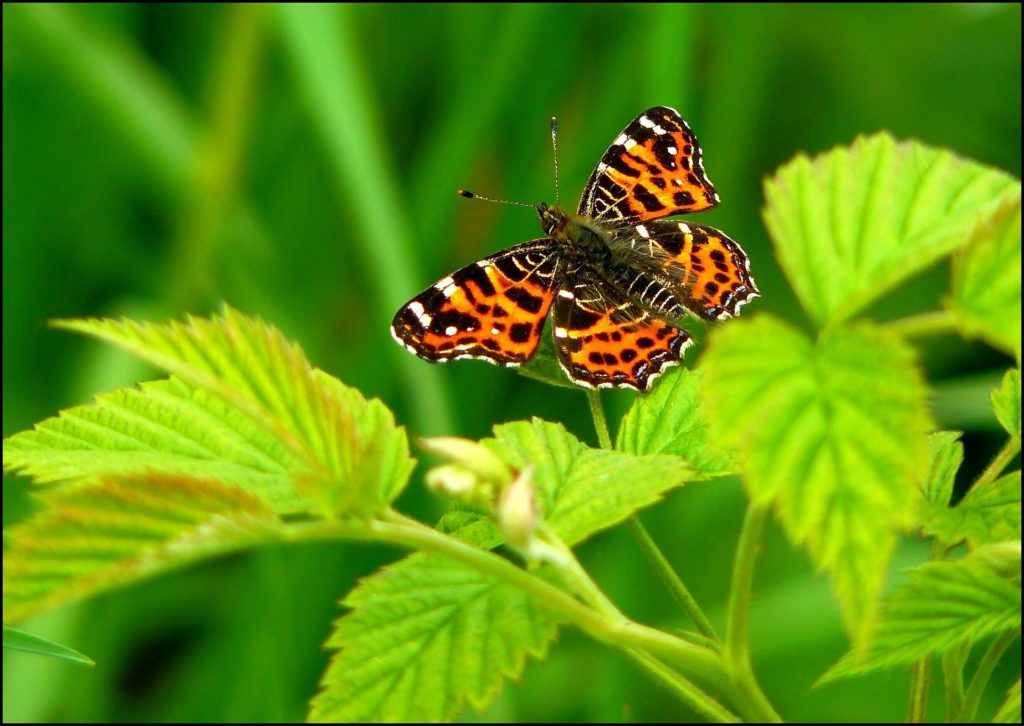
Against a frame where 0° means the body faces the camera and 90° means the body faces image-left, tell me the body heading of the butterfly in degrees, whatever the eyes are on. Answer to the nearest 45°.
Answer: approximately 135°

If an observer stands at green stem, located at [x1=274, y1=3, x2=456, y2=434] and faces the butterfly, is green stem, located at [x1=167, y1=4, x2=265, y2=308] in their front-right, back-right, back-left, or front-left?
back-right

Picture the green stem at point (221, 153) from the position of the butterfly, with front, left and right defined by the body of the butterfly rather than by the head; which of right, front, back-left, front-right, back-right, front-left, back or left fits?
front

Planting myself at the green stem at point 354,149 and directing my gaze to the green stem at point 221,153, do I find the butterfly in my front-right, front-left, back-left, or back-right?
back-left

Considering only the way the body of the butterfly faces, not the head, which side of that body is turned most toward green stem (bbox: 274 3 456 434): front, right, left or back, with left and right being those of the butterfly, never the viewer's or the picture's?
front
